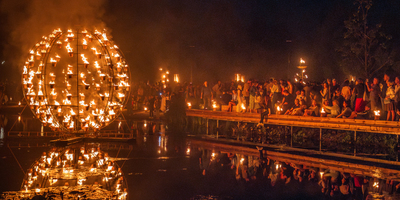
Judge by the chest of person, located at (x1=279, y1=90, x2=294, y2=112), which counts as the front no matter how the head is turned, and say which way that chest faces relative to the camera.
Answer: to the viewer's left

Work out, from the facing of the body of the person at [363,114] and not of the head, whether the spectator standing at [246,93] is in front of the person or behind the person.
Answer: in front

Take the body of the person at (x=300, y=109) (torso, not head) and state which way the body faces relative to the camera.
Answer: to the viewer's left

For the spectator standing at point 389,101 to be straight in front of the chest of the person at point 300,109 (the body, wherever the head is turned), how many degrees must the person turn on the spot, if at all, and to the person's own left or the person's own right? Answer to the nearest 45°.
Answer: approximately 135° to the person's own left

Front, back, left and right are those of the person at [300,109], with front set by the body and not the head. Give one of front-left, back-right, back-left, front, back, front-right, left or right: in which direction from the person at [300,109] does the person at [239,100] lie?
front-right

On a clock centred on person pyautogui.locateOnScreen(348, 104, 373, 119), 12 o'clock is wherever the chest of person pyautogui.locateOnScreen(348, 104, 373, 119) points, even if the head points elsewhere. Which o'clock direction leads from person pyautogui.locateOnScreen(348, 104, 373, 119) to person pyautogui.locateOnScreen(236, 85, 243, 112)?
person pyautogui.locateOnScreen(236, 85, 243, 112) is roughly at 1 o'clock from person pyautogui.locateOnScreen(348, 104, 373, 119).

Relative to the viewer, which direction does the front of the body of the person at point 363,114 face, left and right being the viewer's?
facing to the left of the viewer

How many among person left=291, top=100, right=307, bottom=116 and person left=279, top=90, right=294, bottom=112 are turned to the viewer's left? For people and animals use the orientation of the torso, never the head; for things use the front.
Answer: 2

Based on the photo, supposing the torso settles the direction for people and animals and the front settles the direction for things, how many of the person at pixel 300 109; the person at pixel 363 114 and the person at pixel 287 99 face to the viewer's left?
3

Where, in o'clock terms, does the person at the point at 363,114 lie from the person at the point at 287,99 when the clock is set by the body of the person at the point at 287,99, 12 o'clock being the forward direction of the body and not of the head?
the person at the point at 363,114 is roughly at 7 o'clock from the person at the point at 287,99.

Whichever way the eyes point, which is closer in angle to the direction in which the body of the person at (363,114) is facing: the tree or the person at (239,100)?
the person
